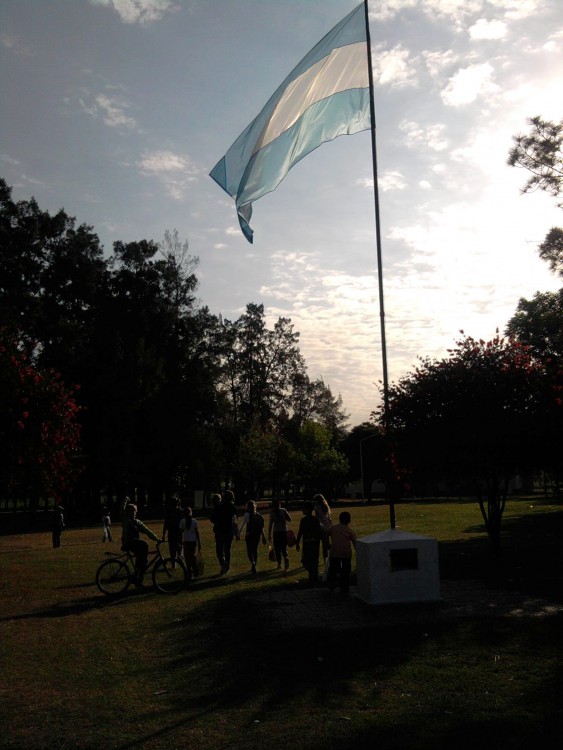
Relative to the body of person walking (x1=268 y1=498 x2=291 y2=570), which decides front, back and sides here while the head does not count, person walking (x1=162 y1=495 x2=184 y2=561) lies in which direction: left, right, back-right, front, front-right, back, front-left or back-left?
left

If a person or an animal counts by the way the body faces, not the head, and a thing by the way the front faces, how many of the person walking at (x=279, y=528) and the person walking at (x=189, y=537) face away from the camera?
2

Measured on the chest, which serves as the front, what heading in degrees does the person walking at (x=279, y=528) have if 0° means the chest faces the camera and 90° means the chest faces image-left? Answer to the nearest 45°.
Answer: approximately 180°

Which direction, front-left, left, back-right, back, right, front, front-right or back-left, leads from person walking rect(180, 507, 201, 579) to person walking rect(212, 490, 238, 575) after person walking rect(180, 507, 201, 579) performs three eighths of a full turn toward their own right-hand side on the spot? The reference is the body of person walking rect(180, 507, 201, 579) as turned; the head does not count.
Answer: left

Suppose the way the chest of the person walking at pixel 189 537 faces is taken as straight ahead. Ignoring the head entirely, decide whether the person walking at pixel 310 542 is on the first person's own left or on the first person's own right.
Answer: on the first person's own right

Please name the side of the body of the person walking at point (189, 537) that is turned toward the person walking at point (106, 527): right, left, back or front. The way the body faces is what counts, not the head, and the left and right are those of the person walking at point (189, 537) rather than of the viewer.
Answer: front

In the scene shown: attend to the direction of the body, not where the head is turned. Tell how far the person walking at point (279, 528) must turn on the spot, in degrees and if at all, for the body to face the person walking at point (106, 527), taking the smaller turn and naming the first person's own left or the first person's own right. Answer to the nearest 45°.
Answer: approximately 45° to the first person's own left

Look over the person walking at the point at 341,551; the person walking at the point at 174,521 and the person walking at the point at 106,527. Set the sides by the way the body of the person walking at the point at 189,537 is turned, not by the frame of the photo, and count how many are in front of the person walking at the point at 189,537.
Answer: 2

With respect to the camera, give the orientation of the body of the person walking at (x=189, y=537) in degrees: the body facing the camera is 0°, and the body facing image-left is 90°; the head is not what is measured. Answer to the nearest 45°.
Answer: approximately 180°

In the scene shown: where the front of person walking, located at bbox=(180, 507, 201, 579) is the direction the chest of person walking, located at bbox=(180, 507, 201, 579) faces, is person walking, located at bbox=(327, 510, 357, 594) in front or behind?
behind

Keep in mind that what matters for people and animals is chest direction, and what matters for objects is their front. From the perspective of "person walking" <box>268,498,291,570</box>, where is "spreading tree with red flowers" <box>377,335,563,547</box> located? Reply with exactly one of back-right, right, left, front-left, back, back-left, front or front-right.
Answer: right

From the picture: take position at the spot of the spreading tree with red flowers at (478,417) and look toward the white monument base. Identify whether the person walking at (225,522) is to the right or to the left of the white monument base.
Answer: right
